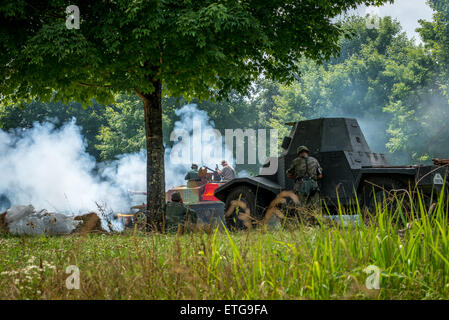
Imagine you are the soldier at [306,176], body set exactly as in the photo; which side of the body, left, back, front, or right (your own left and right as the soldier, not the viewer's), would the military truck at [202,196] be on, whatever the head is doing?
front

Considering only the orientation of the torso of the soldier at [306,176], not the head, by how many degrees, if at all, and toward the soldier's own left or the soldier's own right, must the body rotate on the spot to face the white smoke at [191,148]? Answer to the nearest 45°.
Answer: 0° — they already face it

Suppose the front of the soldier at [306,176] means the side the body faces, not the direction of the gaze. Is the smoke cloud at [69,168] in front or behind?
in front

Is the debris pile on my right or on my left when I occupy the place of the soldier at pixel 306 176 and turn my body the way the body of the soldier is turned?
on my left
